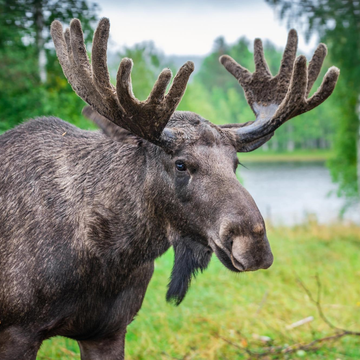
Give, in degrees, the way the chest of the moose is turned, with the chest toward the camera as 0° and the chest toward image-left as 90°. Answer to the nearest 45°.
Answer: approximately 315°
